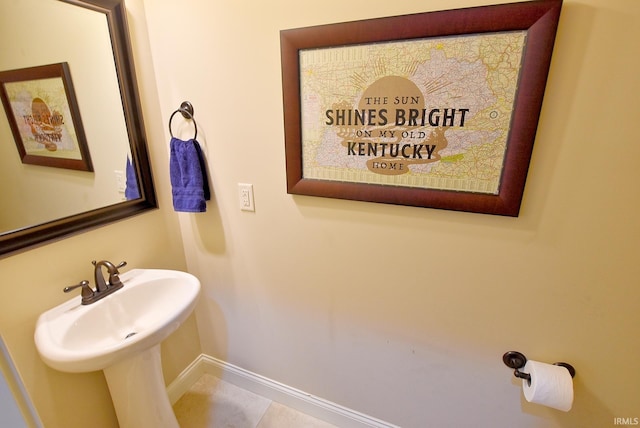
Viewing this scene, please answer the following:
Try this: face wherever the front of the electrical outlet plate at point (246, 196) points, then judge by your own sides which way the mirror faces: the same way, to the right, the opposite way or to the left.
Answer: to the left

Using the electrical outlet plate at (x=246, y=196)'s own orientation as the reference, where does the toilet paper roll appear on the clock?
The toilet paper roll is roughly at 9 o'clock from the electrical outlet plate.

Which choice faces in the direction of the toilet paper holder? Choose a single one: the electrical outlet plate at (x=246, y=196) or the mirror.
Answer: the mirror

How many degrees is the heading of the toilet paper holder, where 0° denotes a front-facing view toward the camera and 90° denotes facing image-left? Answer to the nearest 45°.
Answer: approximately 0°

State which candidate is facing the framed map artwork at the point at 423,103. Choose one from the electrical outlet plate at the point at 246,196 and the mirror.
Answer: the mirror

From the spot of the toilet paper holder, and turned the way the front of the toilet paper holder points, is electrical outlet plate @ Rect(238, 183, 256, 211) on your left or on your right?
on your right
